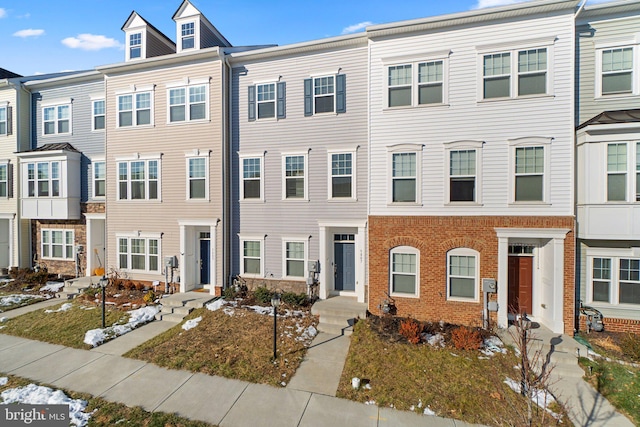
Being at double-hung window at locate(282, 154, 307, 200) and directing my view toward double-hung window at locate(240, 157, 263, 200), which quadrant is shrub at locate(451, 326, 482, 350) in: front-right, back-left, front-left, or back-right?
back-left

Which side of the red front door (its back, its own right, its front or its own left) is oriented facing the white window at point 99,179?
right

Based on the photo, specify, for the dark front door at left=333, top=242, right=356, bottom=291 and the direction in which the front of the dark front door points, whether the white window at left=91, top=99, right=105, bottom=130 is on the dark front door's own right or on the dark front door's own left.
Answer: on the dark front door's own right

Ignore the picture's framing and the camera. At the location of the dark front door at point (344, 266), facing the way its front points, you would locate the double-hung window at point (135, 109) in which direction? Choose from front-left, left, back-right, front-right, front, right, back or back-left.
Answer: right

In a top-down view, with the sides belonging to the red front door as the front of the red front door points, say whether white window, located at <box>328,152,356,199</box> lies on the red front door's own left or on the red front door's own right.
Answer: on the red front door's own right

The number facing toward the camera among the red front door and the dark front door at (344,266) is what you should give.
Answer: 2

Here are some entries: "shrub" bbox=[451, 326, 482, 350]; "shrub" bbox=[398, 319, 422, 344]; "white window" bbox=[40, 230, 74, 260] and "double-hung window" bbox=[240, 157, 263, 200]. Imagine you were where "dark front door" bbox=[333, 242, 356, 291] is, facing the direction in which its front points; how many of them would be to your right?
2

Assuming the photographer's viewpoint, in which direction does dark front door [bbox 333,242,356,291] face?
facing the viewer

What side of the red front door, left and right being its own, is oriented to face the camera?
front

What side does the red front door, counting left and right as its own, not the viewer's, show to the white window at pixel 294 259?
right

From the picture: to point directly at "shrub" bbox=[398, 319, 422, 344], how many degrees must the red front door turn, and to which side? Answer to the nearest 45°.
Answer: approximately 45° to its right

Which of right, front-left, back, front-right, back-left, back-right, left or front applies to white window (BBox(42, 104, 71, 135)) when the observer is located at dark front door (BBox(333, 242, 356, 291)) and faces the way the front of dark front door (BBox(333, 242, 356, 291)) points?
right
